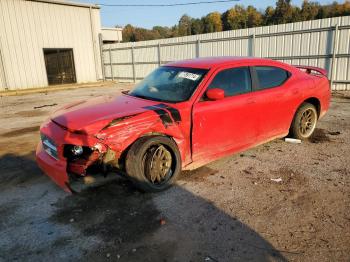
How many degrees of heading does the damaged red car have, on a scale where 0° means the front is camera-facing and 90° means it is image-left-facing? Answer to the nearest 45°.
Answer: approximately 45°

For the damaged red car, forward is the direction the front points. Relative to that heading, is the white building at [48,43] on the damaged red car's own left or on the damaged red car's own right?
on the damaged red car's own right

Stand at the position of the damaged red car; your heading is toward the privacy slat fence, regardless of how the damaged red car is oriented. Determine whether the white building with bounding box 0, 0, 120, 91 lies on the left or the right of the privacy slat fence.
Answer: left

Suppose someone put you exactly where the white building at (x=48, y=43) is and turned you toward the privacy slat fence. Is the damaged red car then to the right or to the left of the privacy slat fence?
right

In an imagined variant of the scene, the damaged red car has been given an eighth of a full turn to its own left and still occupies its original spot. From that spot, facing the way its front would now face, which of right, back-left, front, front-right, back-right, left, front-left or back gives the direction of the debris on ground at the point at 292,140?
back-left
